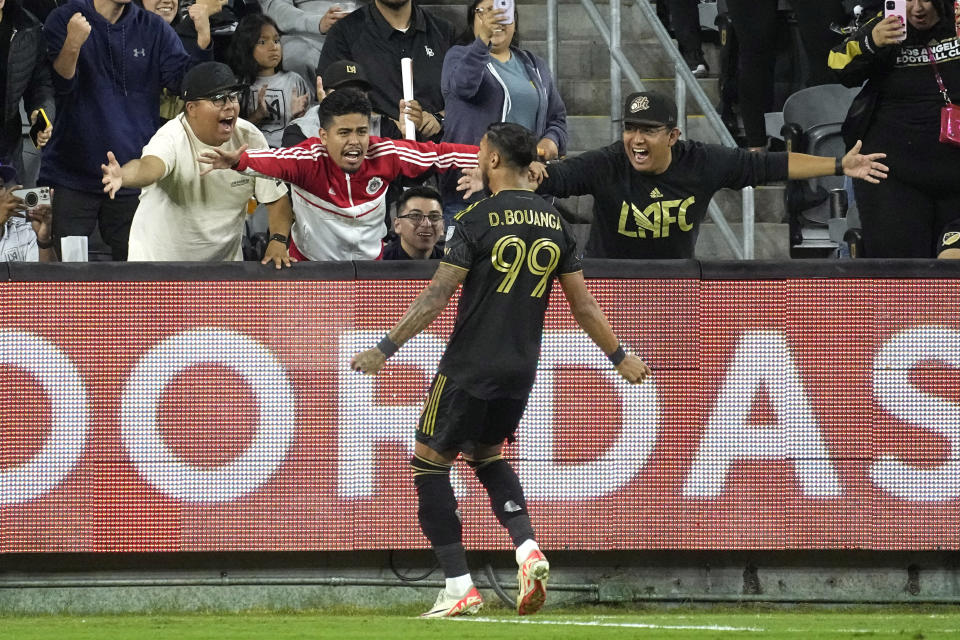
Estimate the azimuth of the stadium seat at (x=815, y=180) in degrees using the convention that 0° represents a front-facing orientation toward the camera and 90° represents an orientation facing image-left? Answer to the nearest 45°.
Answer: approximately 0°

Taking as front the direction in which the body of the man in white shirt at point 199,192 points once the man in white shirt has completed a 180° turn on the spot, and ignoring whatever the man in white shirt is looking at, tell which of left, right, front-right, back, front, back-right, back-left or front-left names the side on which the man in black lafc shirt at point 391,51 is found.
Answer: right

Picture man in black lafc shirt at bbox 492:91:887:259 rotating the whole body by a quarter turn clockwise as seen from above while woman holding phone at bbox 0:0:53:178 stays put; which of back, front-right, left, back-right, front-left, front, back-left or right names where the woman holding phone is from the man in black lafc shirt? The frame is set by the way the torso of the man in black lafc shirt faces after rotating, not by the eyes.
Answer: front

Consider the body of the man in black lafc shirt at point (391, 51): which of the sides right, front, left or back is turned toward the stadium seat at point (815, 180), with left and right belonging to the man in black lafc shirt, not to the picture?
left

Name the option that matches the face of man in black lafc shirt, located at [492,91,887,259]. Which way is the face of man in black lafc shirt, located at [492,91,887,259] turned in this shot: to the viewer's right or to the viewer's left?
to the viewer's left

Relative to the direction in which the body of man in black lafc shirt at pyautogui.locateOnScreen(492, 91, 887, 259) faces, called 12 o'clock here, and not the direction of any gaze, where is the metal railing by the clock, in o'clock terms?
The metal railing is roughly at 6 o'clock from the man in black lafc shirt.
